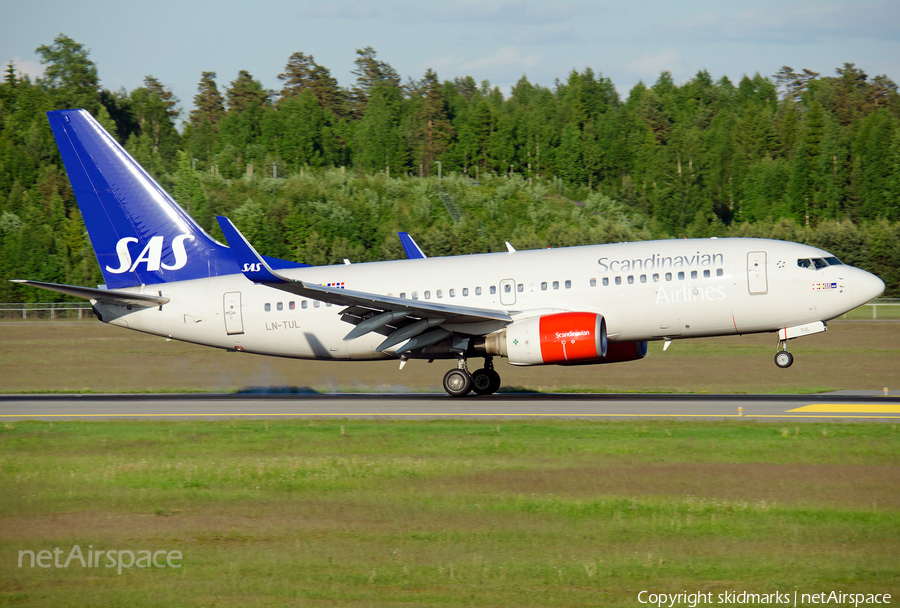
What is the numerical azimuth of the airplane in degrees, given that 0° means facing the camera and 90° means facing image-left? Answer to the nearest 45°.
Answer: approximately 270°
